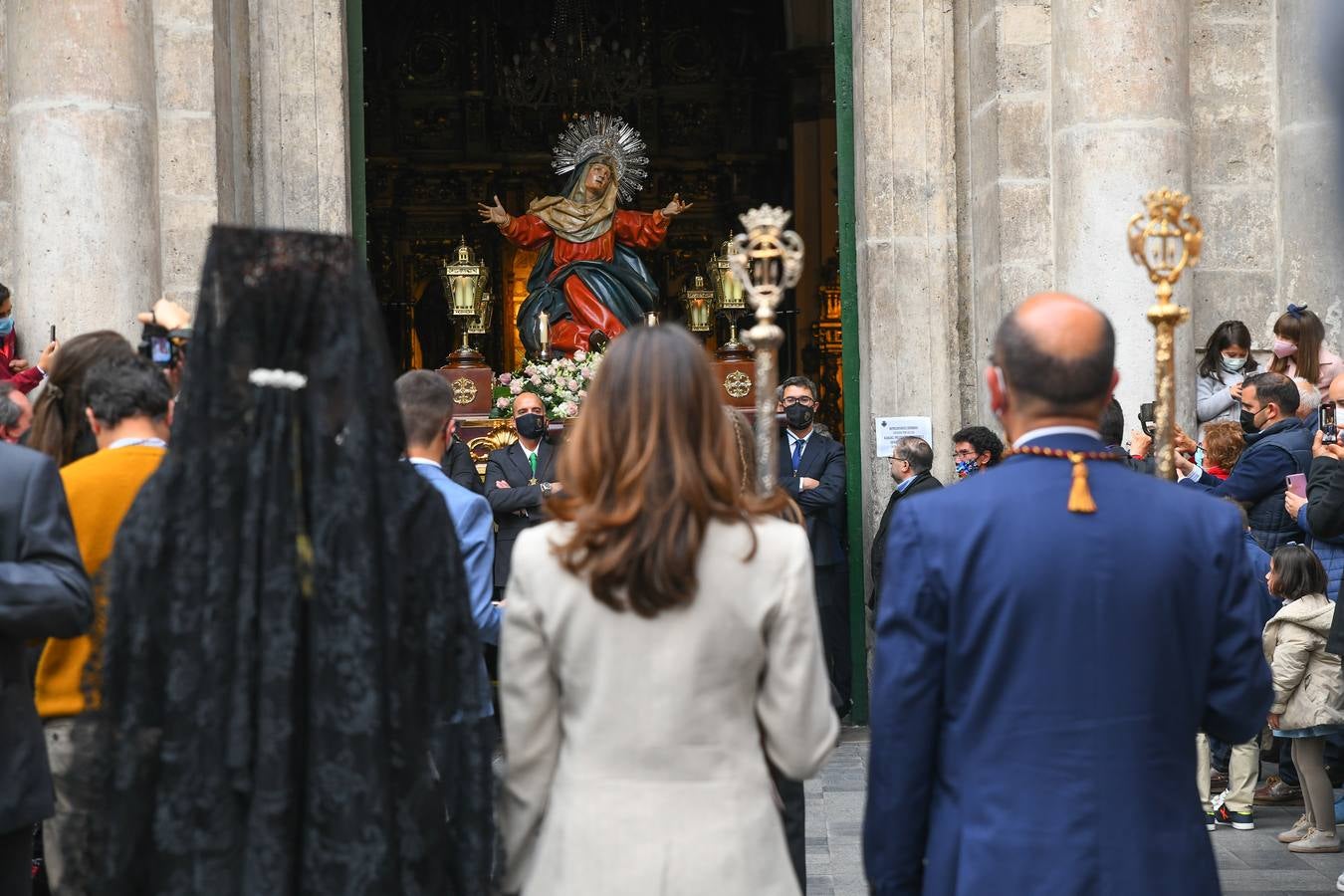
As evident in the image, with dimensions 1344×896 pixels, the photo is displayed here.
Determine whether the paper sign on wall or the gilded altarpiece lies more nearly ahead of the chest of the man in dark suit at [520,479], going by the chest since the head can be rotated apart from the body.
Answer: the paper sign on wall

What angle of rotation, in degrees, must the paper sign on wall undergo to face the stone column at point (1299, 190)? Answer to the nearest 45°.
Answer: approximately 90° to its left

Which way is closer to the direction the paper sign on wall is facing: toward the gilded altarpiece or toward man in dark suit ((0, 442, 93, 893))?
the man in dark suit

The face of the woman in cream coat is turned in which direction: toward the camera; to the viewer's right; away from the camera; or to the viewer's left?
away from the camera

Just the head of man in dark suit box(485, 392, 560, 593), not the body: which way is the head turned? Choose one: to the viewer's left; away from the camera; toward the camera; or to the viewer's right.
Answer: toward the camera

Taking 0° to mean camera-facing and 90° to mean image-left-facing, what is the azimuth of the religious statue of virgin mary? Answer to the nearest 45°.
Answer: approximately 0°

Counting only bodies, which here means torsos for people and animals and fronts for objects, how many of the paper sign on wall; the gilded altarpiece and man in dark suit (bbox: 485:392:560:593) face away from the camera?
0

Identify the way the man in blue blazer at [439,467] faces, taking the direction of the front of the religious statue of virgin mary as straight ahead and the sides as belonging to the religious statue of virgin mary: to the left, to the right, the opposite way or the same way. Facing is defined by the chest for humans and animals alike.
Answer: the opposite way

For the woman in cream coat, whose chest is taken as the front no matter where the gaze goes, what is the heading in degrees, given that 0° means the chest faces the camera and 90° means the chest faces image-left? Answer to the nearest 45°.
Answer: approximately 180°

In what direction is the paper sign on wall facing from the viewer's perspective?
toward the camera

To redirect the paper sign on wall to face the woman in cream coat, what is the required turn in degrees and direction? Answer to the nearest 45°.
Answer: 0° — it already faces them

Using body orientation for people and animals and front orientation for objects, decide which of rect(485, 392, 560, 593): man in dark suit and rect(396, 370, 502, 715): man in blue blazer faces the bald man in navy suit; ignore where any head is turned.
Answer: the man in dark suit

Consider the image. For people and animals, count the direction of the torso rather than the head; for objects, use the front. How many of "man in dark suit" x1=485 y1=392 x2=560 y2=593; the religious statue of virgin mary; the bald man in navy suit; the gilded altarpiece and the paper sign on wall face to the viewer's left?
0

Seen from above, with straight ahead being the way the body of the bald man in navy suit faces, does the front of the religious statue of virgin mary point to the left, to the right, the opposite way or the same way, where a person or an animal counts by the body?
the opposite way

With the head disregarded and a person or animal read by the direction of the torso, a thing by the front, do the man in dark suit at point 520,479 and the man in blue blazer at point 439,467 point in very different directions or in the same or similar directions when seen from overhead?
very different directions

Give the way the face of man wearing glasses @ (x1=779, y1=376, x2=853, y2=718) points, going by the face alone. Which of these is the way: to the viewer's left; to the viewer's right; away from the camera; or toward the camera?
toward the camera

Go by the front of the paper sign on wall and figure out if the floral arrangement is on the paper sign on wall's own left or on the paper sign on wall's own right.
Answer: on the paper sign on wall's own right
